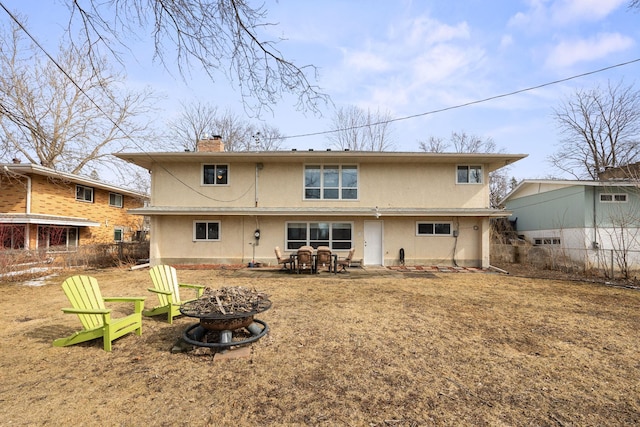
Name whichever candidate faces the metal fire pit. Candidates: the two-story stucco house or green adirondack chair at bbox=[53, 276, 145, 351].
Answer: the green adirondack chair

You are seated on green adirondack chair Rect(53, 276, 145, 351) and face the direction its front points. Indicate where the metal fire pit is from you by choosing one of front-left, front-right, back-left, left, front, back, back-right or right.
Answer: front

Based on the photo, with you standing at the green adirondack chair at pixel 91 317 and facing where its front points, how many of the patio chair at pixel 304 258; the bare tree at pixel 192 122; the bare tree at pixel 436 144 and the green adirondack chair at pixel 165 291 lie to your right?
0

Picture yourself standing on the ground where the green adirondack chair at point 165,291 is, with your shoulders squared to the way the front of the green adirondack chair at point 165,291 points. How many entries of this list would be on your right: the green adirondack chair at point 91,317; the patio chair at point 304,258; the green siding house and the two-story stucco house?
1

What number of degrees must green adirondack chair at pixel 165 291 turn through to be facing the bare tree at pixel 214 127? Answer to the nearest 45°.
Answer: approximately 135° to its left

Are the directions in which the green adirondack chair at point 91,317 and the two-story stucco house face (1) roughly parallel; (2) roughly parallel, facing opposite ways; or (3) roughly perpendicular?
roughly perpendicular

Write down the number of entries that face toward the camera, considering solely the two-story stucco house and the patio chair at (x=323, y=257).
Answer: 1

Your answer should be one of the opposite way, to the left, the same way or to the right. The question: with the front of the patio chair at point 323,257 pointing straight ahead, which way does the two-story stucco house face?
the opposite way

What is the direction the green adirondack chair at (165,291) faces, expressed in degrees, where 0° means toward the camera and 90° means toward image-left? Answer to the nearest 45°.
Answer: approximately 315°
